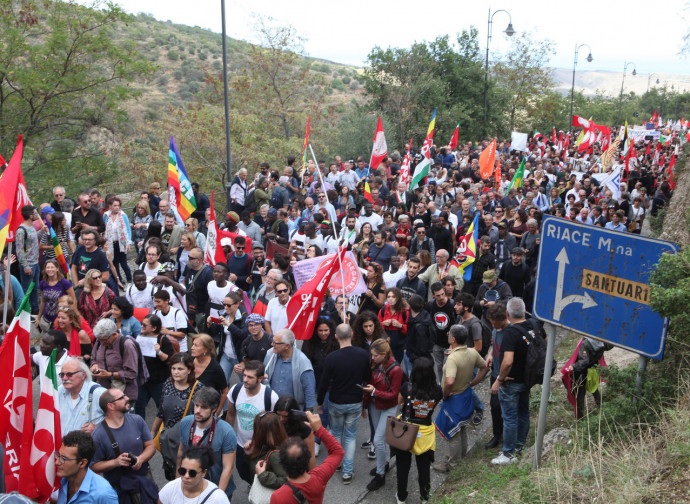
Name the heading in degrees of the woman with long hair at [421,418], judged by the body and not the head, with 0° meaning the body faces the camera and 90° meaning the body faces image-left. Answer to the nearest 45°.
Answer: approximately 180°

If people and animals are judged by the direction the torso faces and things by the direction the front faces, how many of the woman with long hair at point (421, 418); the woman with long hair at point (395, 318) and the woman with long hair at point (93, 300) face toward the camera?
2

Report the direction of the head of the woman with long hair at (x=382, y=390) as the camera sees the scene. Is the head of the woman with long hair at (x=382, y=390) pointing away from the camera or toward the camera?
toward the camera

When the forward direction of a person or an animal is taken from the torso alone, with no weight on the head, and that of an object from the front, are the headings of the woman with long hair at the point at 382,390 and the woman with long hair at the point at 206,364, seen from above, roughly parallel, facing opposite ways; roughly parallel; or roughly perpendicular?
roughly parallel

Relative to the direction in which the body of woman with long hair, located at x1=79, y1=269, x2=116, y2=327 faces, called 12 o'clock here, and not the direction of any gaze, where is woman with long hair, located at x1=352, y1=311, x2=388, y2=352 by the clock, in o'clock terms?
woman with long hair, located at x1=352, y1=311, x2=388, y2=352 is roughly at 10 o'clock from woman with long hair, located at x1=79, y1=269, x2=116, y2=327.

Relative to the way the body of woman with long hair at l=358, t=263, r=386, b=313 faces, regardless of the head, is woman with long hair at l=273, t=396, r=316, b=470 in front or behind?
in front

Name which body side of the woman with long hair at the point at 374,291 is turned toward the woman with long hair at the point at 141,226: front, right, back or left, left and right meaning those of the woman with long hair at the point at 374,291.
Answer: right

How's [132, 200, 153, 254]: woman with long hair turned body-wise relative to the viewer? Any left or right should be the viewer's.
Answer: facing the viewer and to the left of the viewer

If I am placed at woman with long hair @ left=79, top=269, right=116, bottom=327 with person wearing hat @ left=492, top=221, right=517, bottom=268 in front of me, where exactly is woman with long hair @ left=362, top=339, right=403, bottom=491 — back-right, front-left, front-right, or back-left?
front-right

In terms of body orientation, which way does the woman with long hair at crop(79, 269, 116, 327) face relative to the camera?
toward the camera

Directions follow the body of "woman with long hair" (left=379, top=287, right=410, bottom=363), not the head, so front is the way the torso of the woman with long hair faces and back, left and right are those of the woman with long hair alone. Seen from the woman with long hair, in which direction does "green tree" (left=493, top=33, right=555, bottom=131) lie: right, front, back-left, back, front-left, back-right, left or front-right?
back

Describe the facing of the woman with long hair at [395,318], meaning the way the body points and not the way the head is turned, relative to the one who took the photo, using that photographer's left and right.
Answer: facing the viewer

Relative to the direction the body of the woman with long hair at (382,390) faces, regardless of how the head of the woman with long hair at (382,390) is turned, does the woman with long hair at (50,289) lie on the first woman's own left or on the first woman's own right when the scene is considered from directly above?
on the first woman's own right
